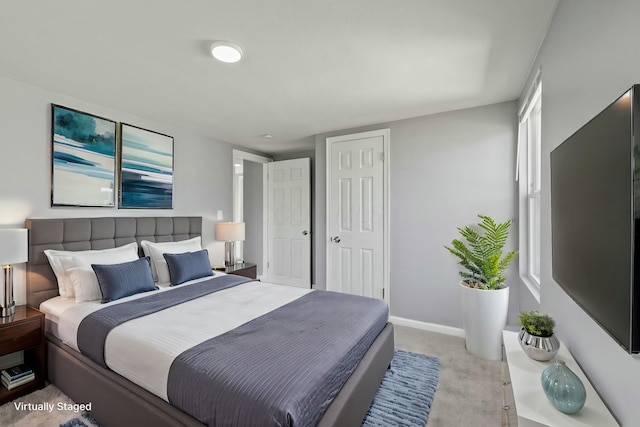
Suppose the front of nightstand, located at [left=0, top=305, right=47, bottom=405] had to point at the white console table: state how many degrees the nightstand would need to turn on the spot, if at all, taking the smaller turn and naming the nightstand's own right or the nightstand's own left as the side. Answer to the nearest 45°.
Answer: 0° — it already faces it

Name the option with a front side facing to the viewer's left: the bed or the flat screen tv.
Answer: the flat screen tv

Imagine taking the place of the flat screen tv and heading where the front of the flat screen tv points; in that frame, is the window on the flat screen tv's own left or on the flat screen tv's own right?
on the flat screen tv's own right

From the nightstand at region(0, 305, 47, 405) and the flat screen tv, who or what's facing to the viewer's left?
the flat screen tv

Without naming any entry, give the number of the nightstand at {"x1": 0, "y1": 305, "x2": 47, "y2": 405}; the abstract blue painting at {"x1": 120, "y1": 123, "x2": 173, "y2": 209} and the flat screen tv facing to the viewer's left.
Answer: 1

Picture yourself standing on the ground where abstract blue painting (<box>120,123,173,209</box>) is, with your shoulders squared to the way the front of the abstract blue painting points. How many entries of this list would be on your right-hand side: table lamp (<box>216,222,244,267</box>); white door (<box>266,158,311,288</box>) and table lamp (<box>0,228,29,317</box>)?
1

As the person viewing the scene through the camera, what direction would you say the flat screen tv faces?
facing to the left of the viewer

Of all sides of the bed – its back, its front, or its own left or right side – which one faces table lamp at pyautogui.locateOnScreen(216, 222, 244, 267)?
left

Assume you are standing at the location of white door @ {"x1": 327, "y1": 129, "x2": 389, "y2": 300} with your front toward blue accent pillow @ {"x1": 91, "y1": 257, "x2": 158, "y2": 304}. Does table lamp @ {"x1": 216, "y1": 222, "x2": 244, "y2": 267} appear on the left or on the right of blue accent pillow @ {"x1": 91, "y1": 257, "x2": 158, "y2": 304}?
right

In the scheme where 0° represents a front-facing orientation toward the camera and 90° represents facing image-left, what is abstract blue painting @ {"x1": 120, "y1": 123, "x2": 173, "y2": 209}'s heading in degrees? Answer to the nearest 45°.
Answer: approximately 315°

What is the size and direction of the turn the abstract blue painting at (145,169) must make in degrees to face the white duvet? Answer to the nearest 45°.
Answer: approximately 45° to its right

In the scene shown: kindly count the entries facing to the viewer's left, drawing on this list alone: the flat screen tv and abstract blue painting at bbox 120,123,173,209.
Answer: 1
